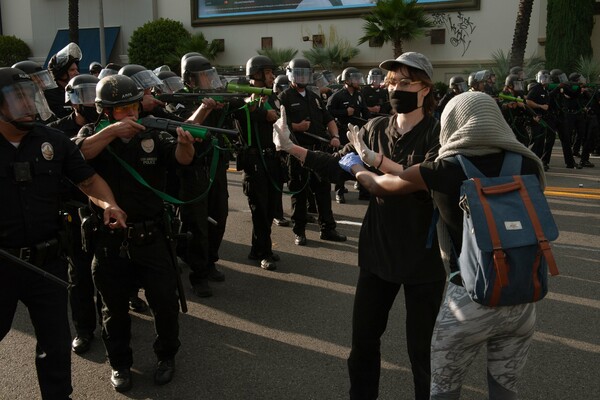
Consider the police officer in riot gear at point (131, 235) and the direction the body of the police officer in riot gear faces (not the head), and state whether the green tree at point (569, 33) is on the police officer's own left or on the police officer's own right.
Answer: on the police officer's own left

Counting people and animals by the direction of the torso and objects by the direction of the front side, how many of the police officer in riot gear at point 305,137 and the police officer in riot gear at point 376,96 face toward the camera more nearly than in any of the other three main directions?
2

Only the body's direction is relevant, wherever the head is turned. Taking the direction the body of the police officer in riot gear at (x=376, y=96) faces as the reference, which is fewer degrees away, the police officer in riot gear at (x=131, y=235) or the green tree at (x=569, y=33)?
the police officer in riot gear

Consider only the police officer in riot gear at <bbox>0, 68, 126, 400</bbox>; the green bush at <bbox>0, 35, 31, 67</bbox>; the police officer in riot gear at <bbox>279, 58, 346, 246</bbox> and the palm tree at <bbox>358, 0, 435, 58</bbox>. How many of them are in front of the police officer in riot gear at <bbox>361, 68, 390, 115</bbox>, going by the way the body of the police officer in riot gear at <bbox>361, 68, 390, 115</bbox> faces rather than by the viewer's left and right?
2

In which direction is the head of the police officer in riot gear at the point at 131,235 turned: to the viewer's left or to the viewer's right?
to the viewer's right

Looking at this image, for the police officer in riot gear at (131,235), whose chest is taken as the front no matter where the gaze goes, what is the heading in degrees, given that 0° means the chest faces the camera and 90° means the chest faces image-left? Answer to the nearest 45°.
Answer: approximately 315°

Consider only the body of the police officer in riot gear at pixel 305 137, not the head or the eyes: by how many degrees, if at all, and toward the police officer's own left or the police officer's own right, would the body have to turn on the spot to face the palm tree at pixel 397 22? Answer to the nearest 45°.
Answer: approximately 180°

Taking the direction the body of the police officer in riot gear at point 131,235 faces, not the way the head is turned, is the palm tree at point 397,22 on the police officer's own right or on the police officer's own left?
on the police officer's own left

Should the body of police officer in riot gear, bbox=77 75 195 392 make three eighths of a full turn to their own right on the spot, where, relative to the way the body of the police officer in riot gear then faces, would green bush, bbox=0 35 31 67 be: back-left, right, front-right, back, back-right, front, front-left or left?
right

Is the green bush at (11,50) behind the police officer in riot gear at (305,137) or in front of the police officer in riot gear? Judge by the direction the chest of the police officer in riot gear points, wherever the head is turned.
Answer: behind

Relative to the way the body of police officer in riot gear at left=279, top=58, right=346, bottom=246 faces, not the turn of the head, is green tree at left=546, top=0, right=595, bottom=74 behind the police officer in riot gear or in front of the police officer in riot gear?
behind

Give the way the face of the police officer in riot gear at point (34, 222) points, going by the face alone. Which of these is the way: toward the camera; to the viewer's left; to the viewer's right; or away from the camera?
to the viewer's right
